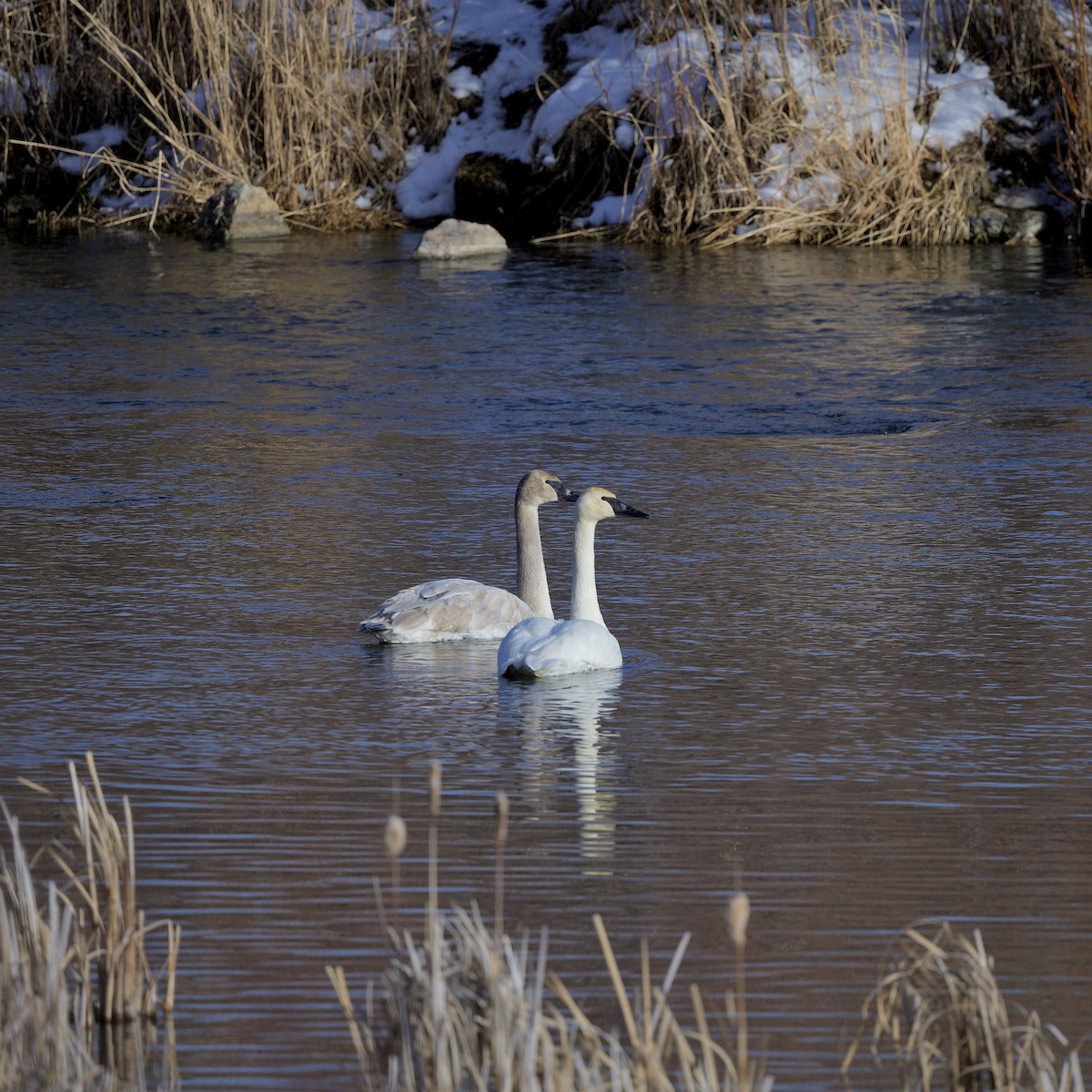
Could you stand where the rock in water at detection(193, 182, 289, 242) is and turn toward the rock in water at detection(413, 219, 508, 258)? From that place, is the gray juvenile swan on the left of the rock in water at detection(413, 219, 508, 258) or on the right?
right

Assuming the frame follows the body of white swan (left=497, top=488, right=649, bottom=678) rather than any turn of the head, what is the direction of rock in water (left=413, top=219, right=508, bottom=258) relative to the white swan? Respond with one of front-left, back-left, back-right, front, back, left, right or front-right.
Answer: front-left

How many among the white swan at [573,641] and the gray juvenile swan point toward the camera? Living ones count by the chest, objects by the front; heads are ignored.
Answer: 0

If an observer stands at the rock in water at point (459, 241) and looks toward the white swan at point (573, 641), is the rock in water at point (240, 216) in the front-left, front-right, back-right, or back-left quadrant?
back-right

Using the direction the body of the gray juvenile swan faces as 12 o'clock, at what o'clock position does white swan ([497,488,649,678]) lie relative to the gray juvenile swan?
The white swan is roughly at 2 o'clock from the gray juvenile swan.

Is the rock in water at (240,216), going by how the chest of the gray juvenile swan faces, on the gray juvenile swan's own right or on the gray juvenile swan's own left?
on the gray juvenile swan's own left

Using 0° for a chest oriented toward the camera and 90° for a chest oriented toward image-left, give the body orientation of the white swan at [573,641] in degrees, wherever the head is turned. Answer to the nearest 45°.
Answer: approximately 225°

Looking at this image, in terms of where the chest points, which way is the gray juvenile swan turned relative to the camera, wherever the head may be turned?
to the viewer's right

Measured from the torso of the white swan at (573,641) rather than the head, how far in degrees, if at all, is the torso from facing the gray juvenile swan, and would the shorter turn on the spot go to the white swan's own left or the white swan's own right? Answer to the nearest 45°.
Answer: approximately 90° to the white swan's own left

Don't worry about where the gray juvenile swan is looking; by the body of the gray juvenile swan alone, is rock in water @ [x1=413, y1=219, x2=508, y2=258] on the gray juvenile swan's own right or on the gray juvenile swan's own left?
on the gray juvenile swan's own left
